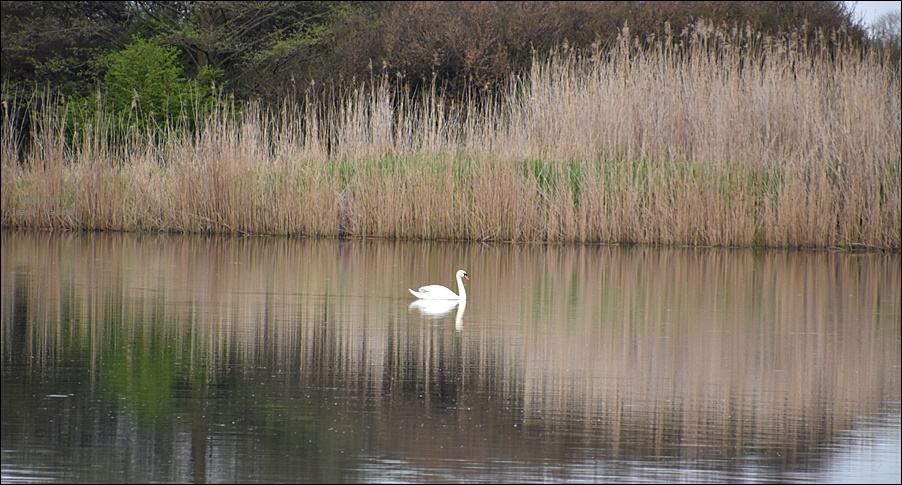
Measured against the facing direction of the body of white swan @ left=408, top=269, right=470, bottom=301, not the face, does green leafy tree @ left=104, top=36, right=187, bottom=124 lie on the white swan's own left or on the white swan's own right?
on the white swan's own left

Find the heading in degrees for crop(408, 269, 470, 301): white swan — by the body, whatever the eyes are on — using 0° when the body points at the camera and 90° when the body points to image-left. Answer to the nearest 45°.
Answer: approximately 270°
